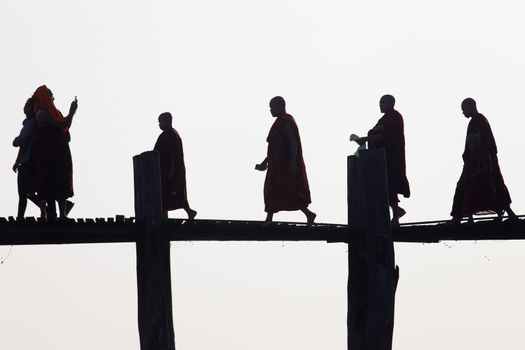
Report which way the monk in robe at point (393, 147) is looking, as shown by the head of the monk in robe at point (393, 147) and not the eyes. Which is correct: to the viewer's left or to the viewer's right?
to the viewer's left

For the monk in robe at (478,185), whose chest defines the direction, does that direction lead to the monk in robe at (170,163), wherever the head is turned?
yes

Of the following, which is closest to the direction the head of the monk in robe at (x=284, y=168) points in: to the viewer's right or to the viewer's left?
to the viewer's left

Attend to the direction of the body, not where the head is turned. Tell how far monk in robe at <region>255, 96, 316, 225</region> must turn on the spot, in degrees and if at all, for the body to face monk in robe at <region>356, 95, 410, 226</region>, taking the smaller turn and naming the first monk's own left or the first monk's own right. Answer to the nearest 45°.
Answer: approximately 180°

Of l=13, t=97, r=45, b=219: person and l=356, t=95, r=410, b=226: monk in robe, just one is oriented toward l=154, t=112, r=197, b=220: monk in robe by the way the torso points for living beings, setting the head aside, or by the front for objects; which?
l=356, t=95, r=410, b=226: monk in robe

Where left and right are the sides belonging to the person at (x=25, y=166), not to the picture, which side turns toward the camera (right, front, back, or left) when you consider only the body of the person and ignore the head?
left
